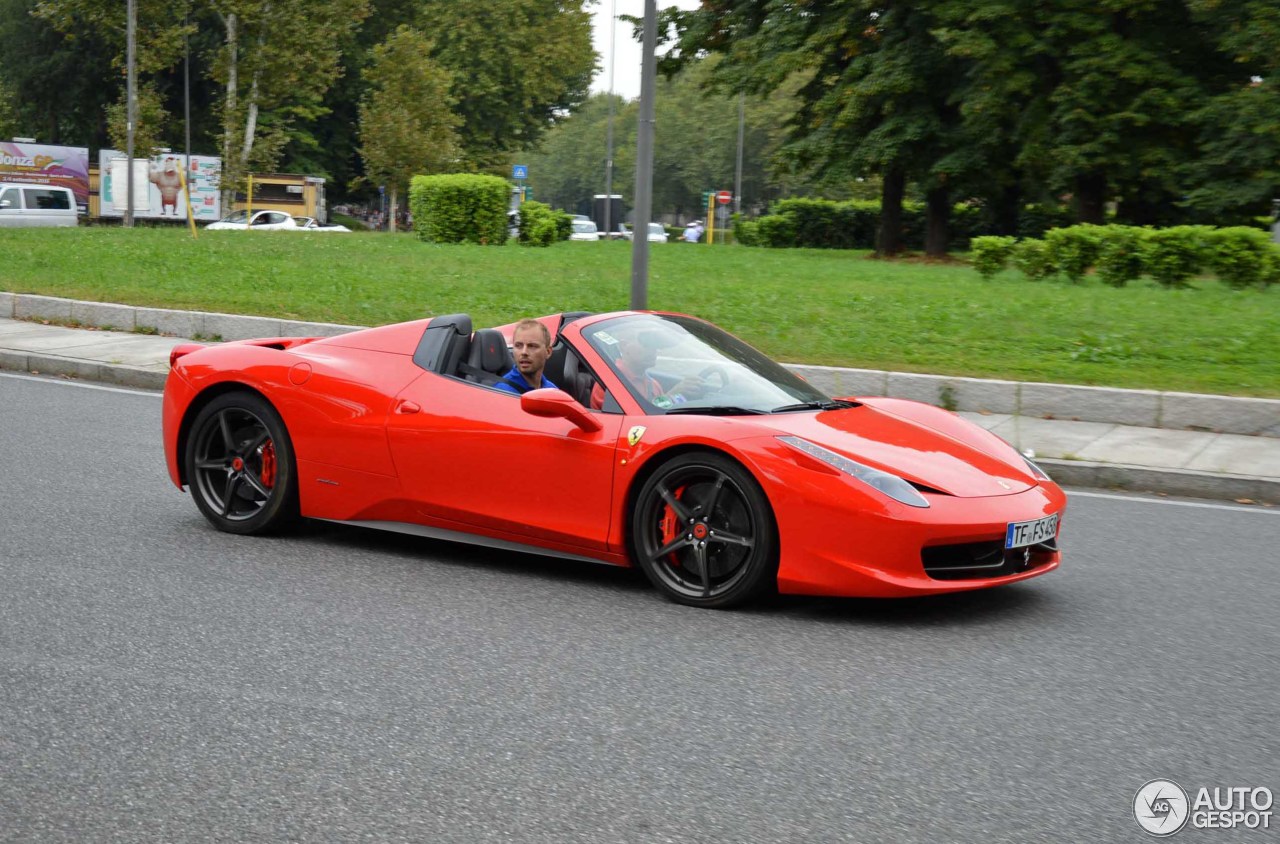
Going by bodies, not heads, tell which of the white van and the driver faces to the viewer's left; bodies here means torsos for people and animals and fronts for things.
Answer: the white van

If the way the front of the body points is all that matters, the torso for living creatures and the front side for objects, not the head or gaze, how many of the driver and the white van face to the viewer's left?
1

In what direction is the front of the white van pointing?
to the viewer's left

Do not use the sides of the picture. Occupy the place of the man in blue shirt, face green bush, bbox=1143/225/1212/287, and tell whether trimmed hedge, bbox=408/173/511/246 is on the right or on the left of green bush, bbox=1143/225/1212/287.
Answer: left

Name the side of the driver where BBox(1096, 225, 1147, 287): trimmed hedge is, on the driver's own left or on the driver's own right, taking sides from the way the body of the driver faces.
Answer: on the driver's own left

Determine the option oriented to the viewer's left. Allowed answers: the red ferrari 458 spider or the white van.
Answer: the white van

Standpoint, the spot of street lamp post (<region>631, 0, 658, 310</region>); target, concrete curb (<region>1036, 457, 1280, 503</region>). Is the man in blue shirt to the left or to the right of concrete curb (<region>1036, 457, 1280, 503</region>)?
right

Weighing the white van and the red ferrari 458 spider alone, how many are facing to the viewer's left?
1

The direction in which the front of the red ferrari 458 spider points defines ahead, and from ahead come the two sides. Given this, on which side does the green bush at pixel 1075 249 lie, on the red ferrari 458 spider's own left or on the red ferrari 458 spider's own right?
on the red ferrari 458 spider's own left

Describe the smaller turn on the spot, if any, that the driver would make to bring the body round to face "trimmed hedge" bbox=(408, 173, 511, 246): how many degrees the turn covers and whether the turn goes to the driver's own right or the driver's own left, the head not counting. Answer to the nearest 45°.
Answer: approximately 135° to the driver's own left

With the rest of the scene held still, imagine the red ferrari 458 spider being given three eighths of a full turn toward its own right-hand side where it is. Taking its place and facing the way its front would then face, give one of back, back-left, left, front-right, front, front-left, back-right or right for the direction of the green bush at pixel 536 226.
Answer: right

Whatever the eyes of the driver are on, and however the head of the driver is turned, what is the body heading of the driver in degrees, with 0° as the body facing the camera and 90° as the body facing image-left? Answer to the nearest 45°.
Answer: approximately 315°
